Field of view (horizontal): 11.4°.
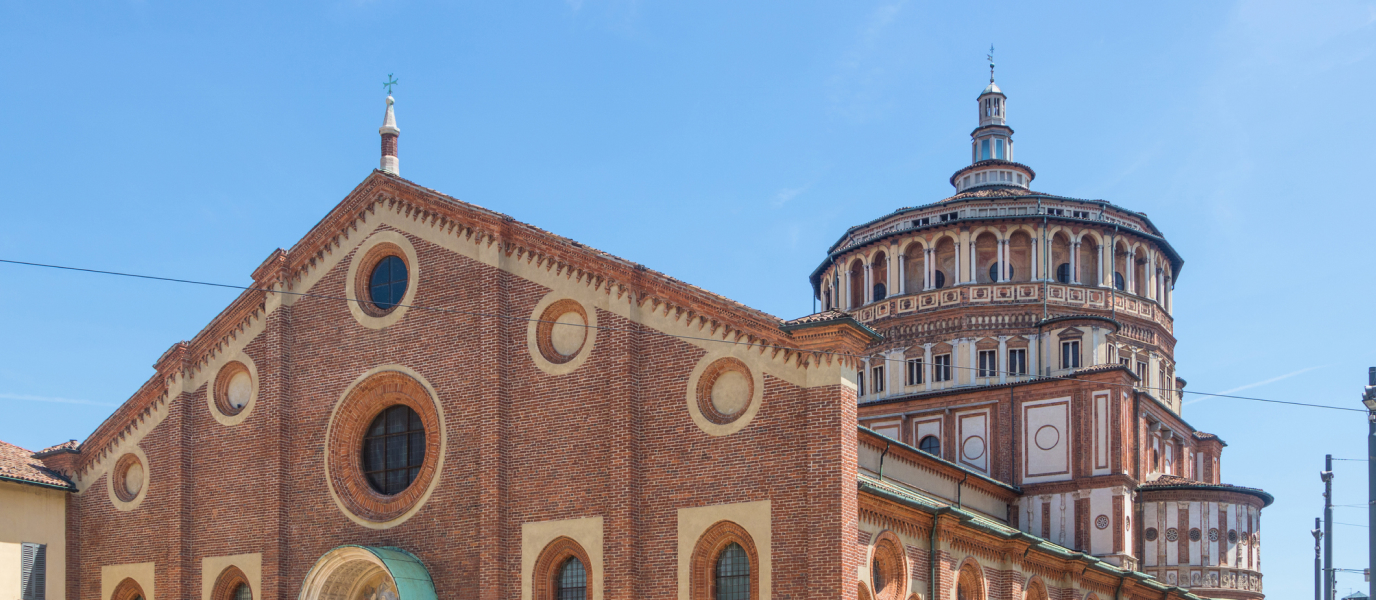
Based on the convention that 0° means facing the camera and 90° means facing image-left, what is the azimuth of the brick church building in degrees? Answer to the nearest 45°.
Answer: approximately 45°

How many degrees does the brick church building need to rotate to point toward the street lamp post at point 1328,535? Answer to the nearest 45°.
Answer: approximately 135° to its left
